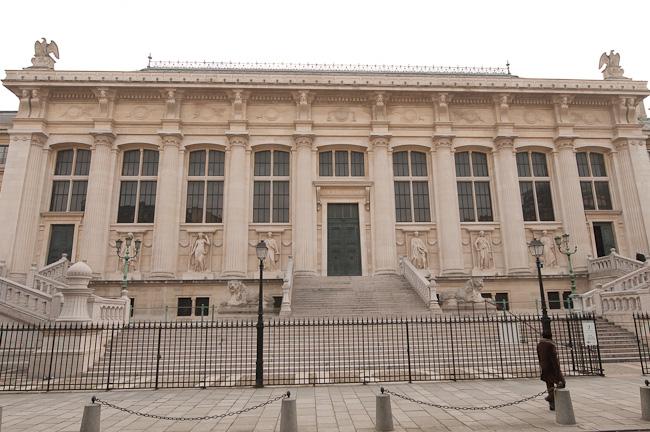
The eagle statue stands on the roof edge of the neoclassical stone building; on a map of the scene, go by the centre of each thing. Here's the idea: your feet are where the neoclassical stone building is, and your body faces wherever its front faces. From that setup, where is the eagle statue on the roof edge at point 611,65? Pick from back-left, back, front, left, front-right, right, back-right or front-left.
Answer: left

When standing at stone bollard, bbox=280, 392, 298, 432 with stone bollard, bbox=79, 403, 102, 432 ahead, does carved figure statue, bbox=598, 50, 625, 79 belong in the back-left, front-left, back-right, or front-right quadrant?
back-right

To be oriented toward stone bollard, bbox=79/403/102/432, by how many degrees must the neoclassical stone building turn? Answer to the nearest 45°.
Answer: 0° — it already faces it

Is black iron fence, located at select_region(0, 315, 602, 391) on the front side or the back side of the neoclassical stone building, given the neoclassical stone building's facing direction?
on the front side

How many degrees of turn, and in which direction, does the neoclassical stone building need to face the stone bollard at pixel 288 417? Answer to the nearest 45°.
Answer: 0° — it already faces it

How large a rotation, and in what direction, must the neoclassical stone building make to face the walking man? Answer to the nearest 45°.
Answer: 0° — it already faces them

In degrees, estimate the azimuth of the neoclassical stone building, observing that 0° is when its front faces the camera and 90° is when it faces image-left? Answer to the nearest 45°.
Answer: approximately 0°

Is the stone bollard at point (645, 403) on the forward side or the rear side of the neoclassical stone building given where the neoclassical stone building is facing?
on the forward side

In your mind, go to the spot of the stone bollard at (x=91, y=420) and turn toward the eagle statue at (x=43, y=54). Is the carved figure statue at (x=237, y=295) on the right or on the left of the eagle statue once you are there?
right

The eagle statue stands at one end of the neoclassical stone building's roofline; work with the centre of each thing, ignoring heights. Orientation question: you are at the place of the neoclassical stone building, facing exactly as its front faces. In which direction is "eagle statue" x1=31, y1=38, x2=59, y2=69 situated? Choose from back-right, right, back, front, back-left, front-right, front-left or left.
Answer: right

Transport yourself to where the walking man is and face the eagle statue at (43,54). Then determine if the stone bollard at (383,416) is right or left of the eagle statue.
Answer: left
